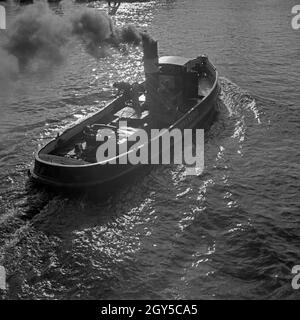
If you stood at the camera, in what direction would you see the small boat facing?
facing away from the viewer and to the right of the viewer
